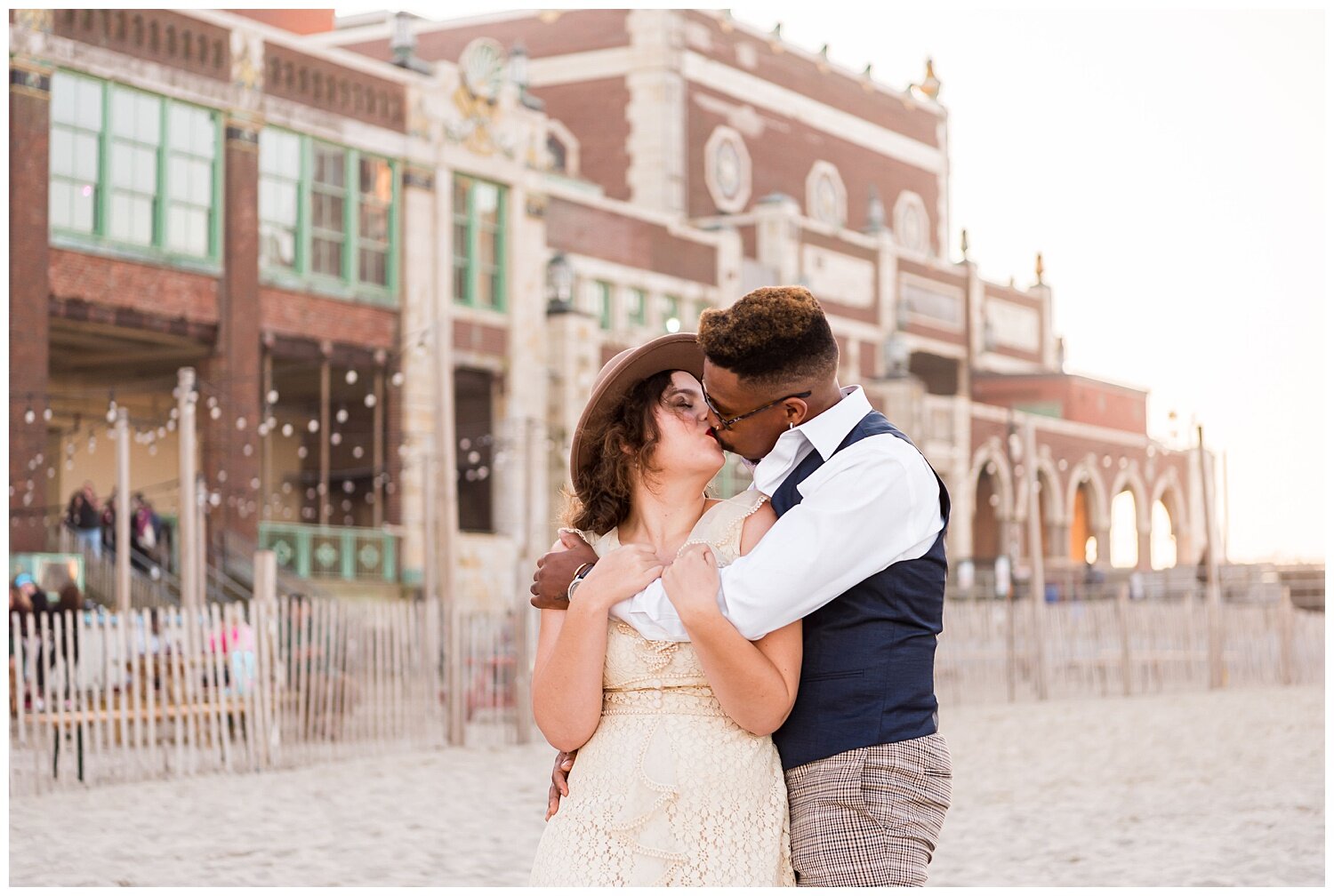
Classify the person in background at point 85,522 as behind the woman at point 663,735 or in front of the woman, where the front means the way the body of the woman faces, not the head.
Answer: behind

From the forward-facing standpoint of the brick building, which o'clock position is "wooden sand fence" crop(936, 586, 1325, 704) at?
The wooden sand fence is roughly at 11 o'clock from the brick building.

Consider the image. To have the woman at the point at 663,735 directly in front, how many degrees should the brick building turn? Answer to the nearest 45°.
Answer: approximately 45° to its right

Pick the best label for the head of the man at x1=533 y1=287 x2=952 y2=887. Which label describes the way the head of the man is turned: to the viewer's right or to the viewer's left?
to the viewer's left

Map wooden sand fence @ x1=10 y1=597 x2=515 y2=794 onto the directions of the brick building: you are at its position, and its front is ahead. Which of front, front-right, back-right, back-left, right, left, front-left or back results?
front-right

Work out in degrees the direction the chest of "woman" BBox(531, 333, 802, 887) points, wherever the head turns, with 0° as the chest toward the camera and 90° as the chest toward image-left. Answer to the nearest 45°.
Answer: approximately 0°

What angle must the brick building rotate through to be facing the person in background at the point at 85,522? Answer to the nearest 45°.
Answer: approximately 45° to its right
